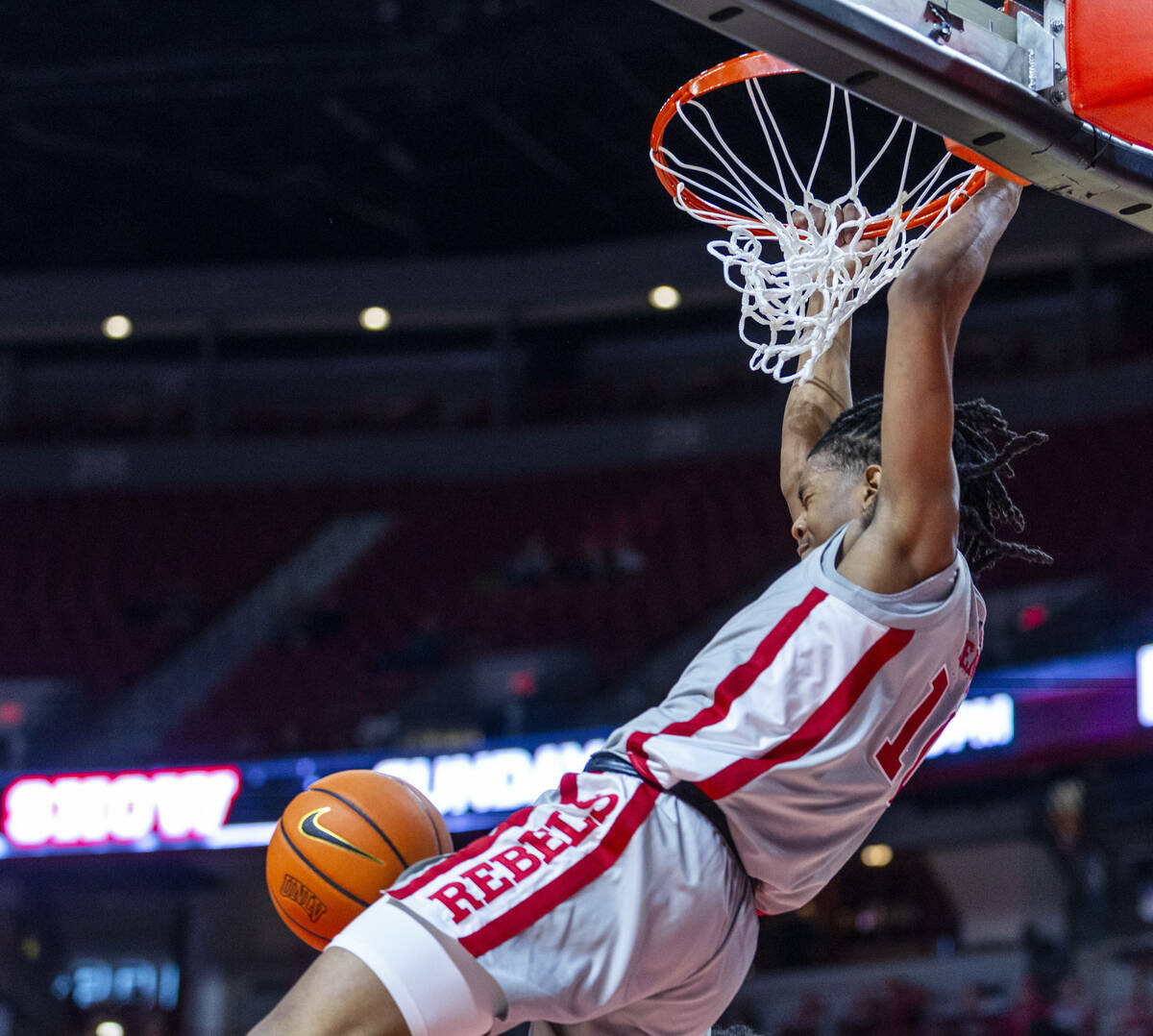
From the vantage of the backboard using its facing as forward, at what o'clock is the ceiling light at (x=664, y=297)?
The ceiling light is roughly at 1 o'clock from the backboard.

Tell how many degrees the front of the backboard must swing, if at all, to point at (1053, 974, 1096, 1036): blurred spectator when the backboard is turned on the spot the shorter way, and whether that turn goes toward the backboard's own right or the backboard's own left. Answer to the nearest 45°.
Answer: approximately 45° to the backboard's own right

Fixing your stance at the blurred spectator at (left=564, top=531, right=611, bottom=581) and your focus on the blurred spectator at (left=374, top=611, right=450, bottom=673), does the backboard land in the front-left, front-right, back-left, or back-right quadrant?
front-left

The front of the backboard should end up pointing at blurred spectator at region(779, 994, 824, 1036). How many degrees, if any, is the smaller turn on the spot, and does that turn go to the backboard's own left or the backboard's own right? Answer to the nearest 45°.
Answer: approximately 45° to the backboard's own right

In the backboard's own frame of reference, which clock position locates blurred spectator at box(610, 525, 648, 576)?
The blurred spectator is roughly at 1 o'clock from the backboard.

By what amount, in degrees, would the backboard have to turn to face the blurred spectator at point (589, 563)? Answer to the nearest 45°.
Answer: approximately 45° to its right

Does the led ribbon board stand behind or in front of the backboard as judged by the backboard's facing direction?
in front

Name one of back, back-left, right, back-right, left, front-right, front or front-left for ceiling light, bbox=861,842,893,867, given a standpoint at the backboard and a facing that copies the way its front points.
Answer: front-right

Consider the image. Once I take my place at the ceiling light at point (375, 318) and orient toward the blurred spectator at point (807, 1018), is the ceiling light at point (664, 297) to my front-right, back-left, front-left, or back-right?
front-left

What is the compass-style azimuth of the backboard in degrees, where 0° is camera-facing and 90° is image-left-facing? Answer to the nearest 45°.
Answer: approximately 135°
